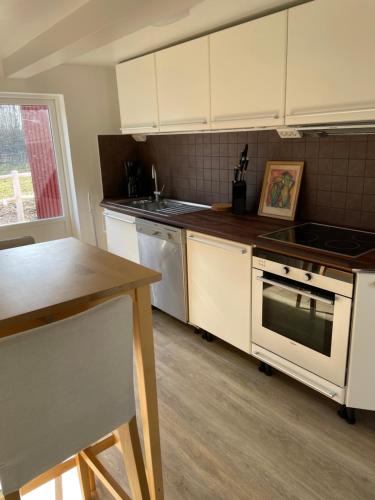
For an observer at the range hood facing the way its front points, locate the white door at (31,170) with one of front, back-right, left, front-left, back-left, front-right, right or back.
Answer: front-right

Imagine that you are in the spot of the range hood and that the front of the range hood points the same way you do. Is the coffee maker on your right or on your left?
on your right

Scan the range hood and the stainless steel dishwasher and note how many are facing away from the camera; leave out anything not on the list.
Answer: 0

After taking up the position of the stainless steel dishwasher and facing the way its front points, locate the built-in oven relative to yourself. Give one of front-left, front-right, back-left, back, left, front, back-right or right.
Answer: left

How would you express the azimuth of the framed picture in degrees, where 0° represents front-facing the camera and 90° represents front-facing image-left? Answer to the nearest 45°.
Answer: approximately 45°

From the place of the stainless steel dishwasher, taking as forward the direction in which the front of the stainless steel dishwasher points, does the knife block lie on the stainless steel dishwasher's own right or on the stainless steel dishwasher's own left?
on the stainless steel dishwasher's own left

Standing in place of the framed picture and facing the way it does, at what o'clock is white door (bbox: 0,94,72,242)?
The white door is roughly at 2 o'clock from the framed picture.
